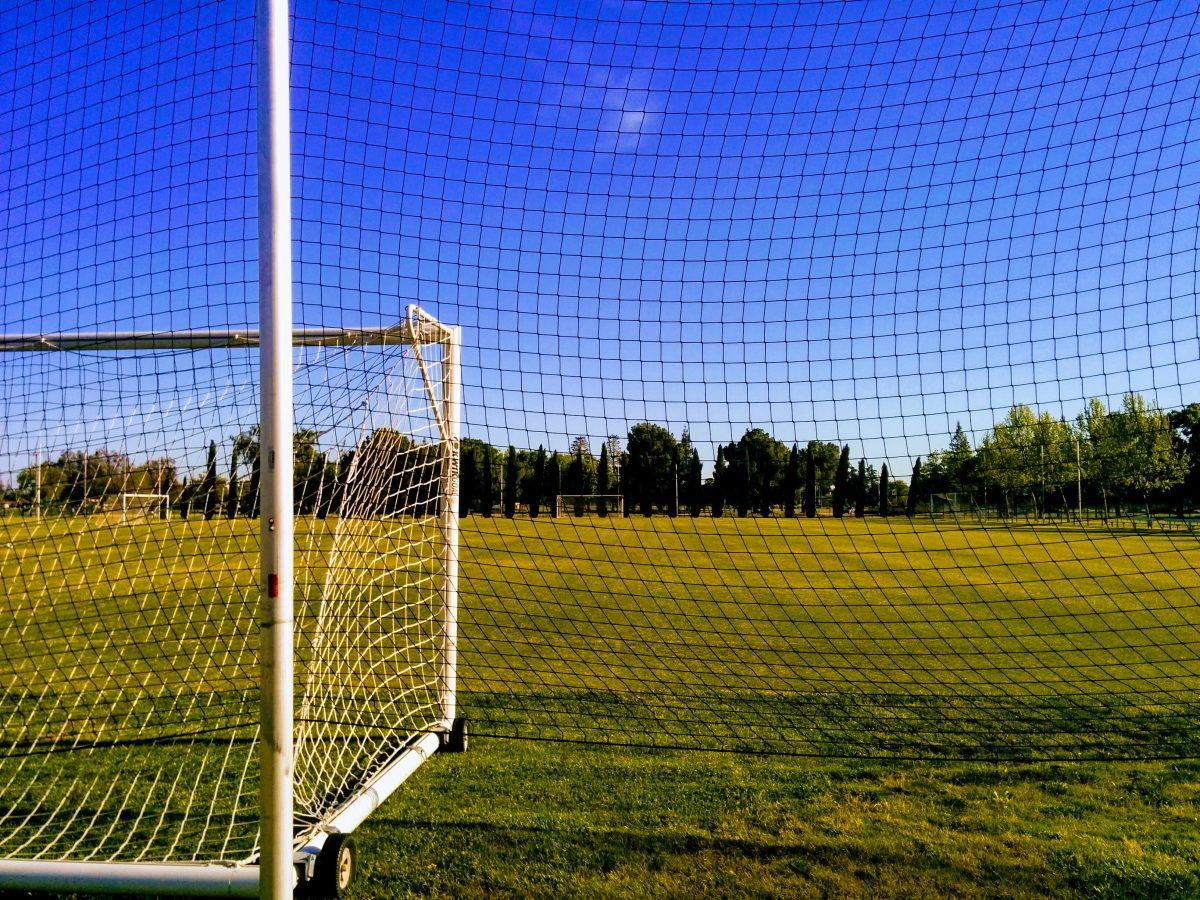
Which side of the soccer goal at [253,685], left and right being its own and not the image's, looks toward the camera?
back

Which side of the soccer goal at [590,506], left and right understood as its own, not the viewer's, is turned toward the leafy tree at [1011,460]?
left

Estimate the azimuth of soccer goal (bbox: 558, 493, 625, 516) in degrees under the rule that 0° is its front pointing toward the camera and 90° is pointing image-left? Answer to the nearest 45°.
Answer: approximately 0°

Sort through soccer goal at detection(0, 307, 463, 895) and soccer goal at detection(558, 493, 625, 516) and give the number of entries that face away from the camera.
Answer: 1

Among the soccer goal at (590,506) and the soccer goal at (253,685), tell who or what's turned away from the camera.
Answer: the soccer goal at (253,685)

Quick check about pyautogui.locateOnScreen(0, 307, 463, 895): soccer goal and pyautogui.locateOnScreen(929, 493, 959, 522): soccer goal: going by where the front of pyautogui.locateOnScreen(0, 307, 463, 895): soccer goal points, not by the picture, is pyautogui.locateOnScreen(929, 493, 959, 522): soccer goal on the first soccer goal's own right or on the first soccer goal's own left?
on the first soccer goal's own right

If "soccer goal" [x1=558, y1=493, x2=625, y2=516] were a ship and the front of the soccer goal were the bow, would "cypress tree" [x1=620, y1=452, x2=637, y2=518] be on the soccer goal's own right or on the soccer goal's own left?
on the soccer goal's own left
